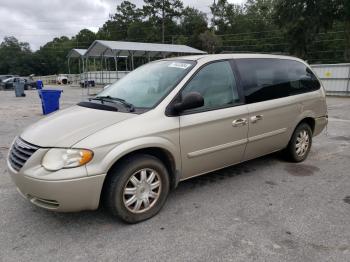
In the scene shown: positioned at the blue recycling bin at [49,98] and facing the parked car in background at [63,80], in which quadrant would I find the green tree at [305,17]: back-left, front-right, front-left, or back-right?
front-right

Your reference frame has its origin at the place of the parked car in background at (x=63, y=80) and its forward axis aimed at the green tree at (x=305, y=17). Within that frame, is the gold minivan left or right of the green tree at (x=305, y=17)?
right

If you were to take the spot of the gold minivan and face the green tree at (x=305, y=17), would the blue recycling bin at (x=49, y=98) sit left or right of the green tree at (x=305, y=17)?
left

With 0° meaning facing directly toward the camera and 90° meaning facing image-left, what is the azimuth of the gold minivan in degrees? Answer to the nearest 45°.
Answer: approximately 45°

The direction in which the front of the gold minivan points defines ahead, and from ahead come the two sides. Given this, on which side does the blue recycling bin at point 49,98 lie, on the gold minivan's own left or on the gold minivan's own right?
on the gold minivan's own right

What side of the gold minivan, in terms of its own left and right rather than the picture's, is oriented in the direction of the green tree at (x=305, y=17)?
back

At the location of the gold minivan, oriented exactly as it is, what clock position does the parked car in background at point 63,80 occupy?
The parked car in background is roughly at 4 o'clock from the gold minivan.
